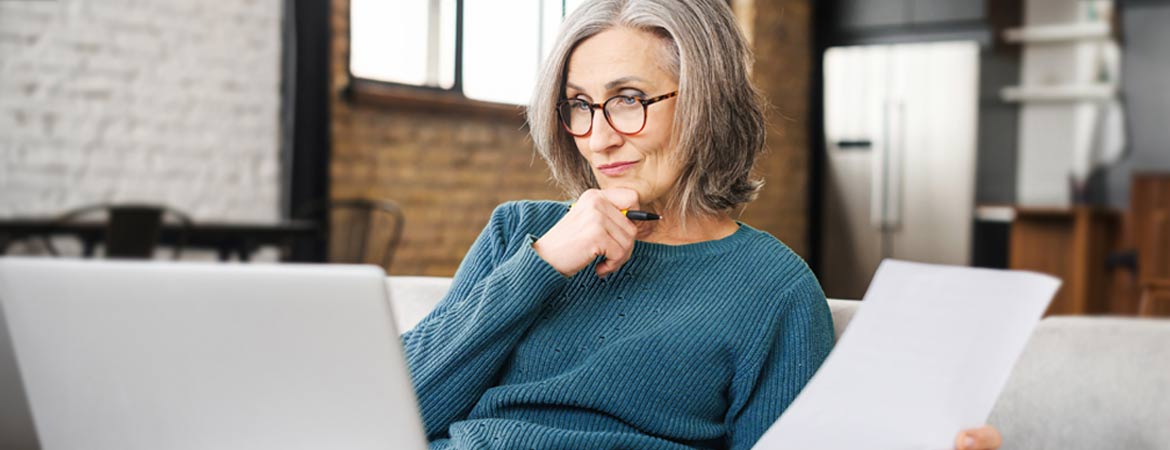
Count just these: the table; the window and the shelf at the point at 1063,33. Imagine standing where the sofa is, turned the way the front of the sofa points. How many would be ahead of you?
0

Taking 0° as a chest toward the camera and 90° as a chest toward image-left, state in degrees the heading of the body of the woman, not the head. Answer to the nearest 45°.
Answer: approximately 45°

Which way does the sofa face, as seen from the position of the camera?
facing the viewer

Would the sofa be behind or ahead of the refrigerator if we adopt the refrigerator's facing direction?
ahead

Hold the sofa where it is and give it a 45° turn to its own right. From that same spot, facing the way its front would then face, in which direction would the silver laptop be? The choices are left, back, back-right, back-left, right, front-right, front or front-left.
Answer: front

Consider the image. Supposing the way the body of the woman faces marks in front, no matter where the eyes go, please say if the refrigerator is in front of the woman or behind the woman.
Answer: behind

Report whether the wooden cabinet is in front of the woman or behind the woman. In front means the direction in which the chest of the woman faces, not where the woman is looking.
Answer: behind

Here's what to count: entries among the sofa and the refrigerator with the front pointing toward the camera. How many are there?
2

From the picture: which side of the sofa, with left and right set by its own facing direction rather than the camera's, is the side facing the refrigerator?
back

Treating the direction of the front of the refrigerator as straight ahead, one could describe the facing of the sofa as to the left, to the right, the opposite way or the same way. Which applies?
the same way

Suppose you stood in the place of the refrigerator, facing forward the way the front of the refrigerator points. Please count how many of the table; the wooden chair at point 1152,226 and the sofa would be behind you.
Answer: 0

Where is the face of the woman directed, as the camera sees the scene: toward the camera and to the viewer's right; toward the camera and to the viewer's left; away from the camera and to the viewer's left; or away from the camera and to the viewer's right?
toward the camera and to the viewer's left
